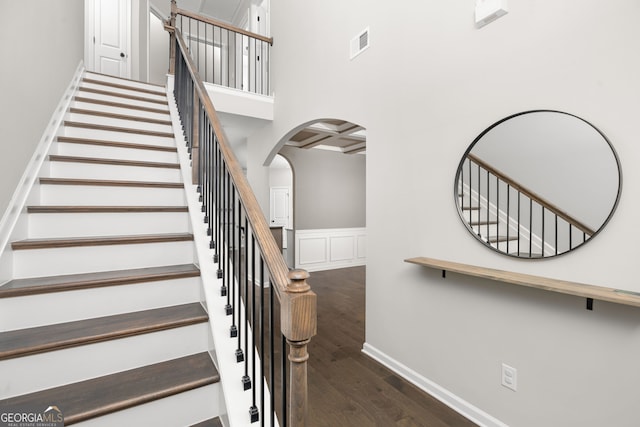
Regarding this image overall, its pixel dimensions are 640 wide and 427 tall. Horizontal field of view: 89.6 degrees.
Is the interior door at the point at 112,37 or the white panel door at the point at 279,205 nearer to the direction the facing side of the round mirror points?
the interior door

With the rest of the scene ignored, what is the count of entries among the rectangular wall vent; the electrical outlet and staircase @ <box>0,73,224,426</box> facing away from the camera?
0

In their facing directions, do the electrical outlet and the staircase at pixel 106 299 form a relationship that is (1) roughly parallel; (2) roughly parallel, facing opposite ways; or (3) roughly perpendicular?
roughly perpendicular

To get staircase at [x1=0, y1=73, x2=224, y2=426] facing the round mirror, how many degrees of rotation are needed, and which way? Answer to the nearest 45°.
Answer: approximately 45° to its left

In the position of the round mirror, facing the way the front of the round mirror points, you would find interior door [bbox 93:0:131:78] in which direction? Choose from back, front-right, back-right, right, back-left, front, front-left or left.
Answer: front-right

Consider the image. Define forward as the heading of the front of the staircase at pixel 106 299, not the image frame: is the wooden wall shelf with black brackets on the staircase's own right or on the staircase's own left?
on the staircase's own left

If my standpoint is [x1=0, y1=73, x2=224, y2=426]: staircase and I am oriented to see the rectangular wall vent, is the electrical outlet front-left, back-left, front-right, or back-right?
front-right

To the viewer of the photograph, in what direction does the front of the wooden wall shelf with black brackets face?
facing the viewer and to the left of the viewer

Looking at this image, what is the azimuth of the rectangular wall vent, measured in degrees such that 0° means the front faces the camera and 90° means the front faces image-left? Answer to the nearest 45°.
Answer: approximately 45°

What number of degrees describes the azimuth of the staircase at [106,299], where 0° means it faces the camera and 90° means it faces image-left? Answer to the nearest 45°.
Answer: approximately 0°

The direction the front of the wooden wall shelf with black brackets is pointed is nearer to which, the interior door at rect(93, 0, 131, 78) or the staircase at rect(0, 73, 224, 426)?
the staircase

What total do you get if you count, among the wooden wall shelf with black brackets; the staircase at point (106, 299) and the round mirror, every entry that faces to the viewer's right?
0

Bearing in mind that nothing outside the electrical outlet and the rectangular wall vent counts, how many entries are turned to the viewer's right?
0

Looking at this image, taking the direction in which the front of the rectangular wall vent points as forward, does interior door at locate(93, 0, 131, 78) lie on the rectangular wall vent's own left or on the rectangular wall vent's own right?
on the rectangular wall vent's own right

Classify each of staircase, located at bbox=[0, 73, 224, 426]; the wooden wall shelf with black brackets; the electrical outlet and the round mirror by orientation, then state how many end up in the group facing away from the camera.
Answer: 0

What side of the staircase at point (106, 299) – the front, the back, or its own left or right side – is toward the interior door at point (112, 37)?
back
